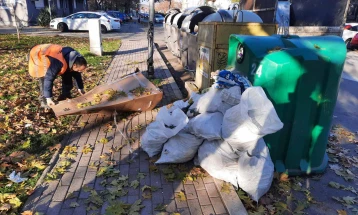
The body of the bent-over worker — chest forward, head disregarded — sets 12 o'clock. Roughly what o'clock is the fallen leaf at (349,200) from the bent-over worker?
The fallen leaf is roughly at 12 o'clock from the bent-over worker.

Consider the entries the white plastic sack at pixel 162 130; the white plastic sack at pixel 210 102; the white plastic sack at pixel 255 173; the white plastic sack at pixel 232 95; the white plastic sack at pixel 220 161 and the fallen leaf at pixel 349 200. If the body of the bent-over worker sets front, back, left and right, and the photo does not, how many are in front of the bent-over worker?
6

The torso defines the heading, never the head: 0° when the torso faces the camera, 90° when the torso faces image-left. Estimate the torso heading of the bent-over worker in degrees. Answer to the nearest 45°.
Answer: approximately 315°

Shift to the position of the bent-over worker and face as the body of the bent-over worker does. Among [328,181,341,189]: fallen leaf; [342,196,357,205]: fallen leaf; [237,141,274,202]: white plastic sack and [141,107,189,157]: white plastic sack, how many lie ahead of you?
4

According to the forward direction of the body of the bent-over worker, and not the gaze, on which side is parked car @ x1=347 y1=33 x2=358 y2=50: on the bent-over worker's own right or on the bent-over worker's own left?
on the bent-over worker's own left

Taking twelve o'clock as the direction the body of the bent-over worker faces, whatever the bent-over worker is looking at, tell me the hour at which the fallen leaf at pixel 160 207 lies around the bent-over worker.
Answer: The fallen leaf is roughly at 1 o'clock from the bent-over worker.

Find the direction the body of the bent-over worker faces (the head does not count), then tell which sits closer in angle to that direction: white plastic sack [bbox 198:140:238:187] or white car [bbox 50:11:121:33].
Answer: the white plastic sack

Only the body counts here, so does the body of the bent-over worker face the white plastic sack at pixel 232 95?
yes

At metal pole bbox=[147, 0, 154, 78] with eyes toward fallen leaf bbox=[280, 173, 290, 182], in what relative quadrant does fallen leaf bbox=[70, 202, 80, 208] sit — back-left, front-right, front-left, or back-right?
front-right

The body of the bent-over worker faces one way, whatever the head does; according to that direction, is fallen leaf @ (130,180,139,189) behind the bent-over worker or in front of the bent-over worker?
in front

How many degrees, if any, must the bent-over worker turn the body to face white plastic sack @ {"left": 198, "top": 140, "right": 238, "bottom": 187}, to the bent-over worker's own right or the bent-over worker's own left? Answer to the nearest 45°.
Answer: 0° — they already face it

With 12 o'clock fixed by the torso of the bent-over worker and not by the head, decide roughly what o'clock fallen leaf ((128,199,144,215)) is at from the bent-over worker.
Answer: The fallen leaf is roughly at 1 o'clock from the bent-over worker.

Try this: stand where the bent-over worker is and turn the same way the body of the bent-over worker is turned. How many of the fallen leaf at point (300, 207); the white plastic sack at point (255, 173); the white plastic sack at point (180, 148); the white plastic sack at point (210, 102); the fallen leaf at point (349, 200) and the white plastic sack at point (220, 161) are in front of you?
6

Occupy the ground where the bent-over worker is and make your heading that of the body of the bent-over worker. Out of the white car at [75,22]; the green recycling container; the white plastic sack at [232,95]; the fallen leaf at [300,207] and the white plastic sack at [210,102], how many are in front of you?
4

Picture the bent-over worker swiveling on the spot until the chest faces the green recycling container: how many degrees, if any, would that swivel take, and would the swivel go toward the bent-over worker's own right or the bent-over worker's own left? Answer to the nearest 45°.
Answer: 0° — they already face it

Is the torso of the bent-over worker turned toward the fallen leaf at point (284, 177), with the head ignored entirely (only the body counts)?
yes

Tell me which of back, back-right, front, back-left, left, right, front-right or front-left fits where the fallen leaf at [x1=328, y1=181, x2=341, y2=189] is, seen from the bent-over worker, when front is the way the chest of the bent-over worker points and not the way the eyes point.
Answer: front

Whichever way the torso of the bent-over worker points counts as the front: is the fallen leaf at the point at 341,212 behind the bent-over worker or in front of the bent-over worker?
in front

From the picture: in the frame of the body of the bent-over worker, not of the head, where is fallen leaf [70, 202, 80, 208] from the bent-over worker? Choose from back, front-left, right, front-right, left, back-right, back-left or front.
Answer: front-right
